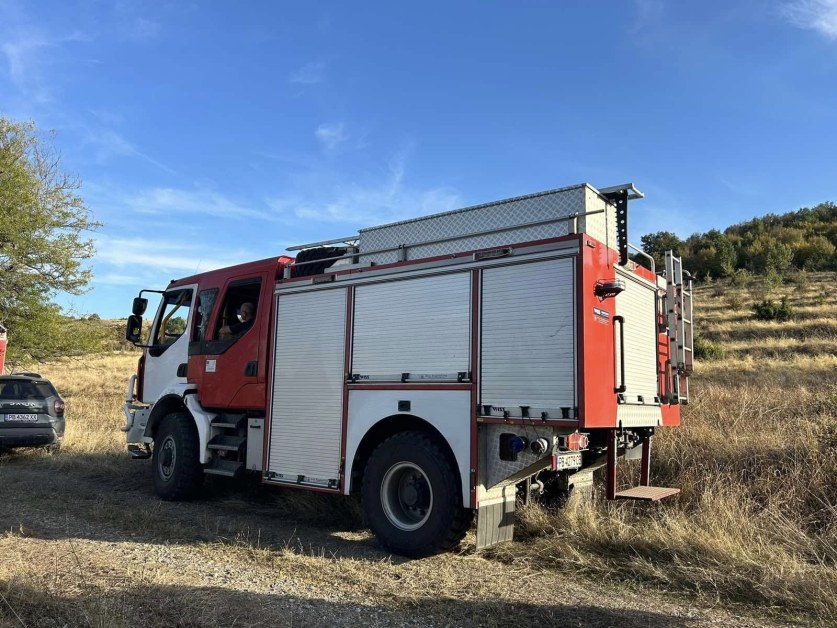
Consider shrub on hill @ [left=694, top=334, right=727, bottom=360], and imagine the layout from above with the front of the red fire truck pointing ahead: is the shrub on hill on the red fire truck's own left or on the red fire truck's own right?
on the red fire truck's own right

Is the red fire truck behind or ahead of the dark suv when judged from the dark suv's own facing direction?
behind

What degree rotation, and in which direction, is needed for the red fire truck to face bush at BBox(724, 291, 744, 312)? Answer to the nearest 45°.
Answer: approximately 90° to its right

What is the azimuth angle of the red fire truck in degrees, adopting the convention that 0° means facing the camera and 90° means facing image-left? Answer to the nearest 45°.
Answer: approximately 135°

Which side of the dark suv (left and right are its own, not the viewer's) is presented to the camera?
back

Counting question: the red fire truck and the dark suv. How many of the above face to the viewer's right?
0

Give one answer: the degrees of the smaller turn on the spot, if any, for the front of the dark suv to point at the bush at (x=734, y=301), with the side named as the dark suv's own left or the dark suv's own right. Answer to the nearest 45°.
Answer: approximately 90° to the dark suv's own right

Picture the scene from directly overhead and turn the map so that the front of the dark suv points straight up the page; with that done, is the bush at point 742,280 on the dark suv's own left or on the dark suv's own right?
on the dark suv's own right

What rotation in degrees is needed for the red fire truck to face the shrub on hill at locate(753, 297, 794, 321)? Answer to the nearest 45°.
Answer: approximately 90° to its right

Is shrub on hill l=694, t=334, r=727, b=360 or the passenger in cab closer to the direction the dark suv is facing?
the shrub on hill

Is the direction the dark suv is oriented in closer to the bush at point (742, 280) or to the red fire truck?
the bush
